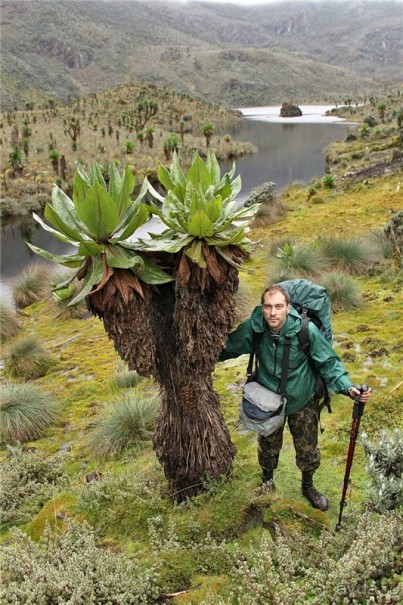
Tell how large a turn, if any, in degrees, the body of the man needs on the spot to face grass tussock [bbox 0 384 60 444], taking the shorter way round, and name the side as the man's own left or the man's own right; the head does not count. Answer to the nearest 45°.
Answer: approximately 135° to the man's own right

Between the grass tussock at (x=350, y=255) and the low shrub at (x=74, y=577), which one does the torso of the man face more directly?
the low shrub

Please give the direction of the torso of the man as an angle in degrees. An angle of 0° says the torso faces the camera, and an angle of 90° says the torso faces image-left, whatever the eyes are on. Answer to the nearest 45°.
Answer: approximately 0°

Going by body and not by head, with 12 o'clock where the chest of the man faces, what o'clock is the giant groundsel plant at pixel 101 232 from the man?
The giant groundsel plant is roughly at 2 o'clock from the man.

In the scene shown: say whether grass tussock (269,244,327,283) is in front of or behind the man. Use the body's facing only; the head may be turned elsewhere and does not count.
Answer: behind

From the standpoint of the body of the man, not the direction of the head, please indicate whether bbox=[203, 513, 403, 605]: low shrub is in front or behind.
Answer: in front

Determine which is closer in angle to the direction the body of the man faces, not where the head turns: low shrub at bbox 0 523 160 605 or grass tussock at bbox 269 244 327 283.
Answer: the low shrub

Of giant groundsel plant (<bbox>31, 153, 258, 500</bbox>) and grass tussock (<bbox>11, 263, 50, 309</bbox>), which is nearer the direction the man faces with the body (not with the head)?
the giant groundsel plant

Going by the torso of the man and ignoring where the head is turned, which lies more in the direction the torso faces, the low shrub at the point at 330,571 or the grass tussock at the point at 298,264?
the low shrub
